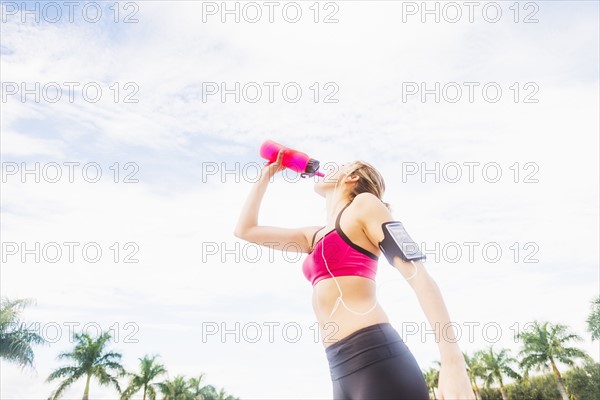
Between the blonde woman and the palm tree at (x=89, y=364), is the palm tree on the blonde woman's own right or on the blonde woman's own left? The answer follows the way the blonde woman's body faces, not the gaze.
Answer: on the blonde woman's own right

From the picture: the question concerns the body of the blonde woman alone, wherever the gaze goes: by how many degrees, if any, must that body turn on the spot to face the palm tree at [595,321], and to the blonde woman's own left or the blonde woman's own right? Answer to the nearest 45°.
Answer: approximately 180°

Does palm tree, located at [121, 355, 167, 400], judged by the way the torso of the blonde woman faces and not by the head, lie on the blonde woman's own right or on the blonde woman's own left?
on the blonde woman's own right

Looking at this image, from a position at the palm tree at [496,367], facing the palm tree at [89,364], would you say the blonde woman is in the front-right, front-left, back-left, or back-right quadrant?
front-left

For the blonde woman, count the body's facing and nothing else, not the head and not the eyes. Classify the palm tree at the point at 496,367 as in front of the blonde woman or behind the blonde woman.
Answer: behind

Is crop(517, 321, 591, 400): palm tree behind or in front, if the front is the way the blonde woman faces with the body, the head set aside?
behind

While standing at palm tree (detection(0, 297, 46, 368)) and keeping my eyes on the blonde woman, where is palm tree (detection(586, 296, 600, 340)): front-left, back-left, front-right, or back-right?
front-left

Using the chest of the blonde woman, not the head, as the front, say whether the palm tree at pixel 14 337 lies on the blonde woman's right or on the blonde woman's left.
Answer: on the blonde woman's right

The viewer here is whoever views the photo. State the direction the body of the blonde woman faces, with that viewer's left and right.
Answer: facing the viewer and to the left of the viewer

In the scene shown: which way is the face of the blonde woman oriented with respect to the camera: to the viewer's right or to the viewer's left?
to the viewer's left

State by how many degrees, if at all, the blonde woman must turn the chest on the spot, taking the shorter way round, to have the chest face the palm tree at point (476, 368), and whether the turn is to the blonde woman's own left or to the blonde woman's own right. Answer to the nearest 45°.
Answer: approximately 135° to the blonde woman's own right
